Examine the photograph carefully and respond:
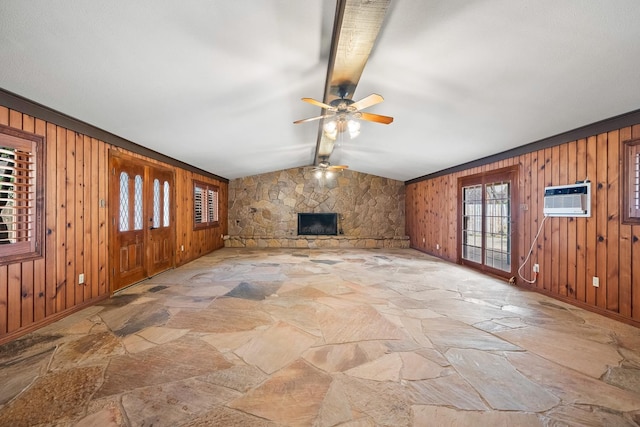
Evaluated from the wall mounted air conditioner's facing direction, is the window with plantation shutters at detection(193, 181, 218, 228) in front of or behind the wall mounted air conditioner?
in front

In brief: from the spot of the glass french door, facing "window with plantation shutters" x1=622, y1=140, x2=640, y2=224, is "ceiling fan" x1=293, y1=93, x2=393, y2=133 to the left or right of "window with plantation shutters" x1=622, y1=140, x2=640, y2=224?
right

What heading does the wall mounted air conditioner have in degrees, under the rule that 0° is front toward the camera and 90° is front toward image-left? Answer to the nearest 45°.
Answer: approximately 45°

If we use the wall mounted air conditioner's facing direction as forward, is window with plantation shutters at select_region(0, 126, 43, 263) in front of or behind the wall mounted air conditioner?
in front

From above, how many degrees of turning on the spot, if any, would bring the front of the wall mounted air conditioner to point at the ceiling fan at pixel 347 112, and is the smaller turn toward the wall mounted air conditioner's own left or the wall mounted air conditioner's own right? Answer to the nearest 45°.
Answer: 0° — it already faces it

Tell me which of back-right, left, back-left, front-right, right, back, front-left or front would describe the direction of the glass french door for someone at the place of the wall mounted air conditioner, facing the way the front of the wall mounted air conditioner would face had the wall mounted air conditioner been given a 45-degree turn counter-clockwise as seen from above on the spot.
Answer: back-right

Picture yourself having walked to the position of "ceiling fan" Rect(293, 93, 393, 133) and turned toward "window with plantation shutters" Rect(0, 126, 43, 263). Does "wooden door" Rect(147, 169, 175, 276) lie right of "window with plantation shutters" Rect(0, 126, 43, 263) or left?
right

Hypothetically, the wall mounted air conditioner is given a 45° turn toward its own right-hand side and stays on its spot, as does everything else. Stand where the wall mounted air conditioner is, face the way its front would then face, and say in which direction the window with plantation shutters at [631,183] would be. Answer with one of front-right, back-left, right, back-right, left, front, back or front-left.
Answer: back-left

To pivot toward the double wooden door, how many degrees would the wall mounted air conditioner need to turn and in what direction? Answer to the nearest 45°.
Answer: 0° — it already faces it

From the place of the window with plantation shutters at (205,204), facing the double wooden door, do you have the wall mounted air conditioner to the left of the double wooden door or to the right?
left
